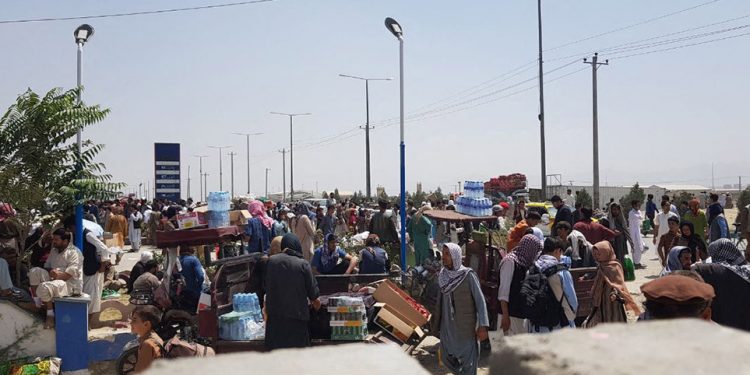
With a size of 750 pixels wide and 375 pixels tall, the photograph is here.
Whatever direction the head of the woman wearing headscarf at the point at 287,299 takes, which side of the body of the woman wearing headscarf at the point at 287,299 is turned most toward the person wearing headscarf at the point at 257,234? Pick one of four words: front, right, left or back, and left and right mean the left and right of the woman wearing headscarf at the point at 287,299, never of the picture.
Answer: front

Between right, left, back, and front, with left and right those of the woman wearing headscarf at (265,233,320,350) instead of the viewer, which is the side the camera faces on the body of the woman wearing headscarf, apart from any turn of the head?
back

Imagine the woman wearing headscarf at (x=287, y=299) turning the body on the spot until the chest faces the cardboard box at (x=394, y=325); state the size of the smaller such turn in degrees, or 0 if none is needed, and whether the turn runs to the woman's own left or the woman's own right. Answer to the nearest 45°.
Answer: approximately 45° to the woman's own right

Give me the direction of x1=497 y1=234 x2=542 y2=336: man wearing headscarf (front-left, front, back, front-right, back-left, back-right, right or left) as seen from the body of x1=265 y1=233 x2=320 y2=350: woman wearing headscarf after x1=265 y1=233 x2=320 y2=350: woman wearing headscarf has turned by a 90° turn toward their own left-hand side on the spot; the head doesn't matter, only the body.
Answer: back

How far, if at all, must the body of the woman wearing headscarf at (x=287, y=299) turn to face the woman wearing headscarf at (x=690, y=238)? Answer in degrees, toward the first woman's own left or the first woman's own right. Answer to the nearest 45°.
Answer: approximately 90° to the first woman's own right

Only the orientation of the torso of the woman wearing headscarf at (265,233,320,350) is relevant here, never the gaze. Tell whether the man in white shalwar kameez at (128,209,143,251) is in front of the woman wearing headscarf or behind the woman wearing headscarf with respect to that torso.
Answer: in front

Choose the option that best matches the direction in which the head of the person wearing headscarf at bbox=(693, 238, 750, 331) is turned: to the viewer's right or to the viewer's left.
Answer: to the viewer's left

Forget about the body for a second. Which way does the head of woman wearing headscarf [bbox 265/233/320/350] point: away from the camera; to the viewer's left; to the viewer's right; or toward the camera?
away from the camera

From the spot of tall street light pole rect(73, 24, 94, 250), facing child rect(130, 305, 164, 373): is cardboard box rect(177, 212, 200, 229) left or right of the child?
left

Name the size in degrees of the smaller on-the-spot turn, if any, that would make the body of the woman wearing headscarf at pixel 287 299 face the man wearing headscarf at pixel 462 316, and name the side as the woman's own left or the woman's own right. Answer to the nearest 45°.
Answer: approximately 90° to the woman's own right

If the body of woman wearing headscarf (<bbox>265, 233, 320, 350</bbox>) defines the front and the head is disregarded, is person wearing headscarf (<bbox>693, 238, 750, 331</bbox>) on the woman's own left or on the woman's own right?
on the woman's own right
